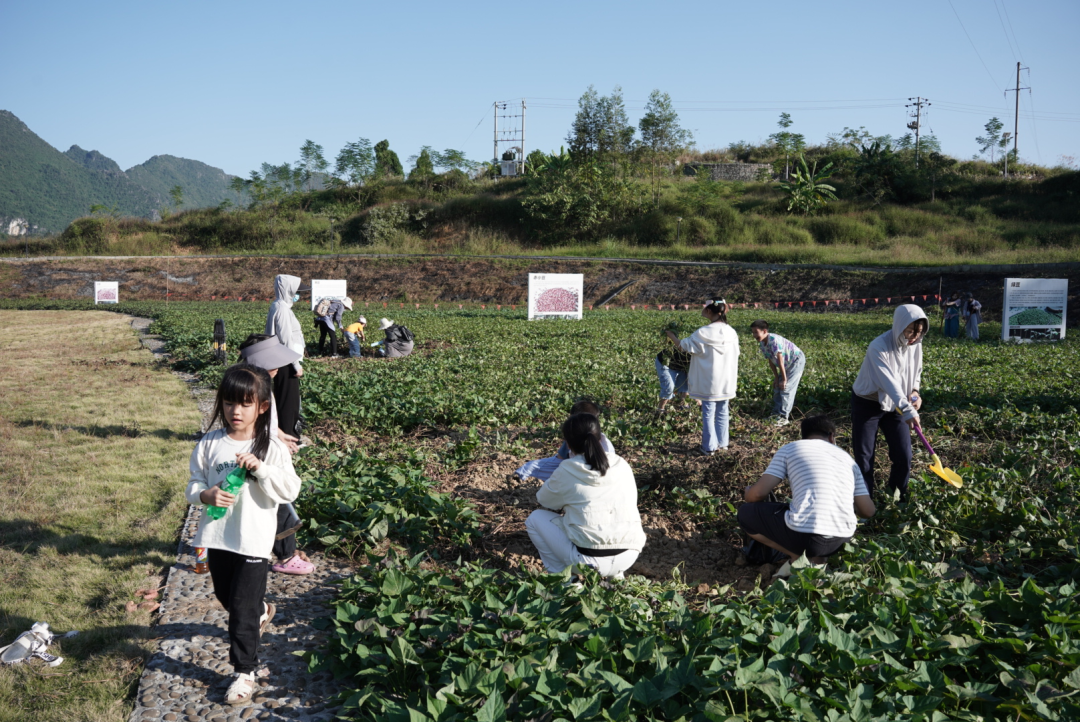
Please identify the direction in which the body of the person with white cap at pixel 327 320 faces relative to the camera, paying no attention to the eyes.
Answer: to the viewer's right

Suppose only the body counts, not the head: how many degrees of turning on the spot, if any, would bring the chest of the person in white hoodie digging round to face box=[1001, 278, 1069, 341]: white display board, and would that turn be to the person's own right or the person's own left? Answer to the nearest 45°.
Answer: approximately 135° to the person's own left

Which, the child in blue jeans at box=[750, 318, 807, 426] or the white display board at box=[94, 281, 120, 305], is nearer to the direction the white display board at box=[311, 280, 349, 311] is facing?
the child in blue jeans

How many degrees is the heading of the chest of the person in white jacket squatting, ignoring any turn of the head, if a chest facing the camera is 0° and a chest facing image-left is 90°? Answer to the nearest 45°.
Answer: approximately 135°

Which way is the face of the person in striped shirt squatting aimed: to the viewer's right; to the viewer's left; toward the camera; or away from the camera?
away from the camera

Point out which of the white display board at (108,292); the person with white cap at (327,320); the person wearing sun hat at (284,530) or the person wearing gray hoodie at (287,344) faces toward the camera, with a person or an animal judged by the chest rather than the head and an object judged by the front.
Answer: the white display board

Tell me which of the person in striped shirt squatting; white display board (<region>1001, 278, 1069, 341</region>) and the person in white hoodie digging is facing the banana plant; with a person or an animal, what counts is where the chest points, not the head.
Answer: the person in striped shirt squatting
